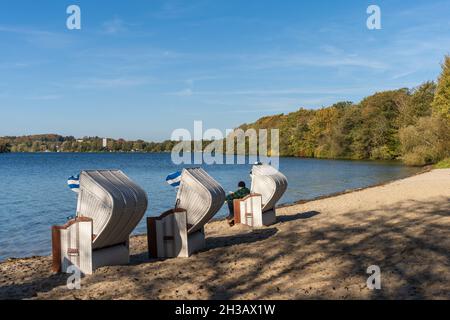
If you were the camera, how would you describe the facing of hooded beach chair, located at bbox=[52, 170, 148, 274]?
facing away from the viewer and to the left of the viewer

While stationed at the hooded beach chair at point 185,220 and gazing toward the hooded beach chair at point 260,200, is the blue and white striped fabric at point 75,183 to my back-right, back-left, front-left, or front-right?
back-left

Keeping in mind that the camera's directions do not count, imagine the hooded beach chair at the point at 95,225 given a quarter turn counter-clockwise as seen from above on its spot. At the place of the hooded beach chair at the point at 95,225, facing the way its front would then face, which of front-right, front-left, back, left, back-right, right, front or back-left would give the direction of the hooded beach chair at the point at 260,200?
back
